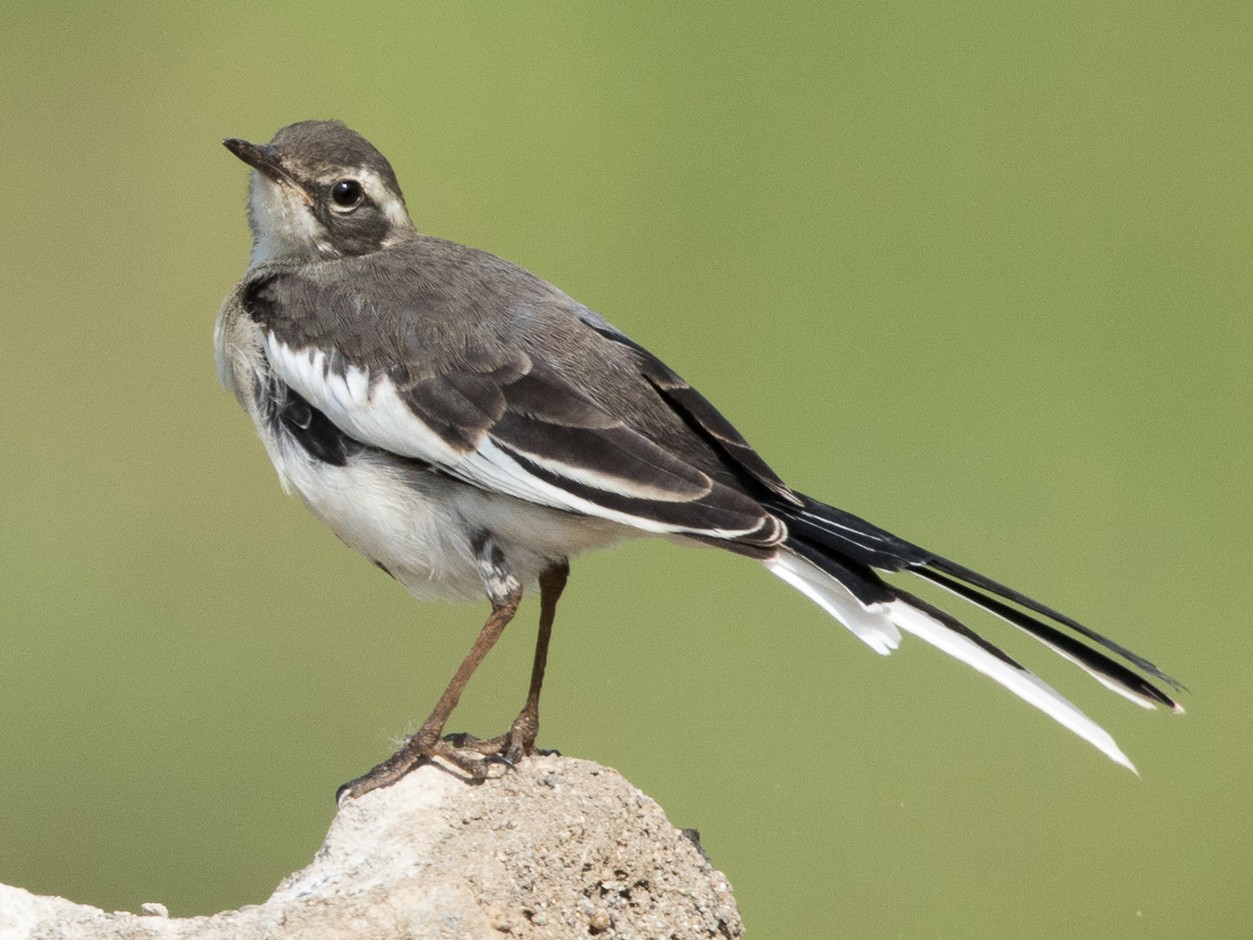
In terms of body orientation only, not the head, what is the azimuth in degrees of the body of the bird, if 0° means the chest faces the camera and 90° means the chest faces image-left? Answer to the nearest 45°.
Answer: approximately 90°
